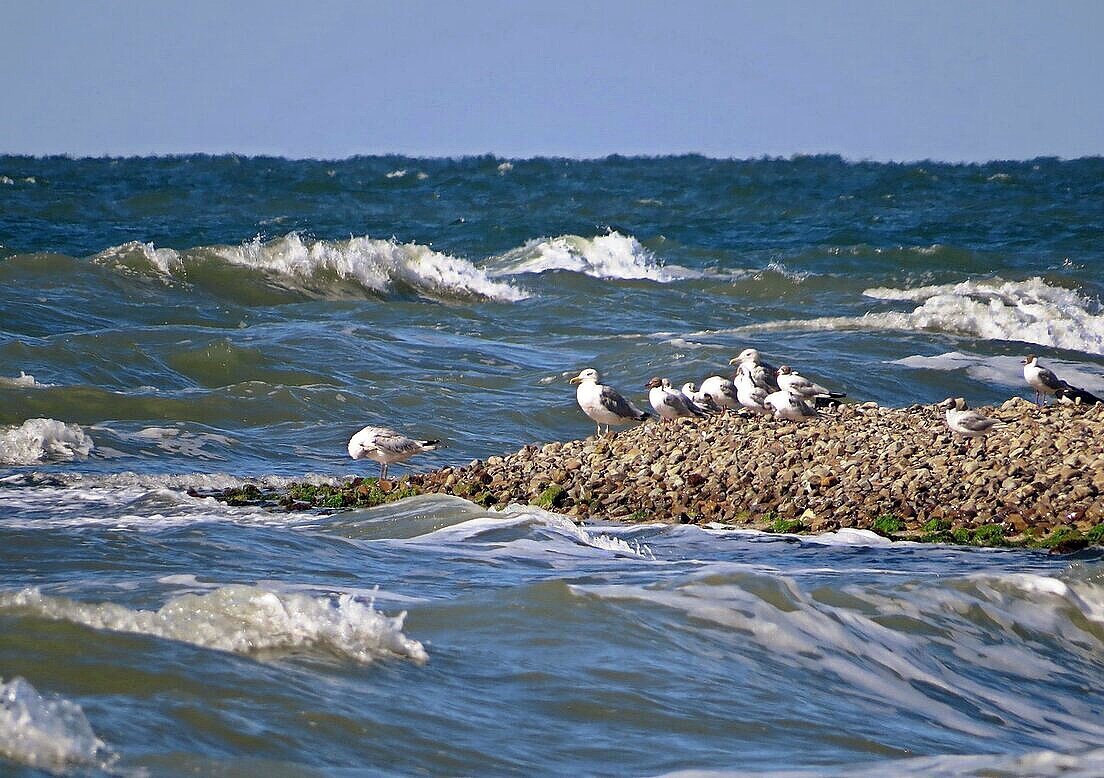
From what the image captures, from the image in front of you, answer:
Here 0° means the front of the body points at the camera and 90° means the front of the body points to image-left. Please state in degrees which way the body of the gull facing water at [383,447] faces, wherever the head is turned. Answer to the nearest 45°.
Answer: approximately 90°

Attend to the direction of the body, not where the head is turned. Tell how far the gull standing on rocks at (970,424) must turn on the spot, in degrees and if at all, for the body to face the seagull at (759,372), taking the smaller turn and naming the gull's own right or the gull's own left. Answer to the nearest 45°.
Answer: approximately 45° to the gull's own right

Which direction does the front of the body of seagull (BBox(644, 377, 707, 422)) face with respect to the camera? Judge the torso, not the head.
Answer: to the viewer's left

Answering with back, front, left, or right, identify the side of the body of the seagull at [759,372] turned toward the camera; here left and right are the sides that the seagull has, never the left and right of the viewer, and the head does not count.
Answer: left

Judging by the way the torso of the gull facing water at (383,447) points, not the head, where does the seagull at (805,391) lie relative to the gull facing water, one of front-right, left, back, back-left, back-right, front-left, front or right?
back

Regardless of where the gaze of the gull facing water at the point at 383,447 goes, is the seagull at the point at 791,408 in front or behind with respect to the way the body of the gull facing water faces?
behind

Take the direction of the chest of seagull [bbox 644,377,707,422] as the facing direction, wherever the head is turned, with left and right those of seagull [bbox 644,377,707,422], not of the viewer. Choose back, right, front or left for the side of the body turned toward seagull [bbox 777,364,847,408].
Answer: back

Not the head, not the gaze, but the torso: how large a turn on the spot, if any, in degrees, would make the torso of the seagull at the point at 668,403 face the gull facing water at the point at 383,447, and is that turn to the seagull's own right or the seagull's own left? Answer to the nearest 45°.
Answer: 0° — it already faces it

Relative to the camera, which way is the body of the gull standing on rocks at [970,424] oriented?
to the viewer's left

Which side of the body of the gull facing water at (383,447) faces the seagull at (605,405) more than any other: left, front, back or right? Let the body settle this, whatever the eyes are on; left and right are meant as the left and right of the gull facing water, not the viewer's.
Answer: back

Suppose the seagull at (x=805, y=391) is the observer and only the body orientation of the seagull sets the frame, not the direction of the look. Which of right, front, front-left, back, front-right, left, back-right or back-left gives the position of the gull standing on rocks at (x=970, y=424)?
back-left

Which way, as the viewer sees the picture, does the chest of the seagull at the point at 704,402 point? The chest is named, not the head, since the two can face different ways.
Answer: to the viewer's left
